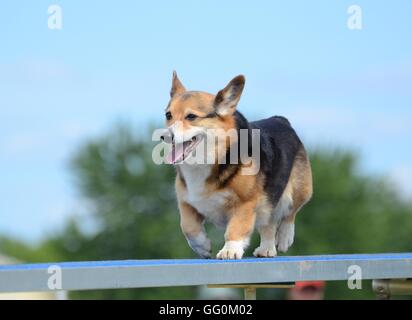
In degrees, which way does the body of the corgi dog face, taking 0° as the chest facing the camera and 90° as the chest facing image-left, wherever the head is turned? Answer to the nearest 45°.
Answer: approximately 45°
